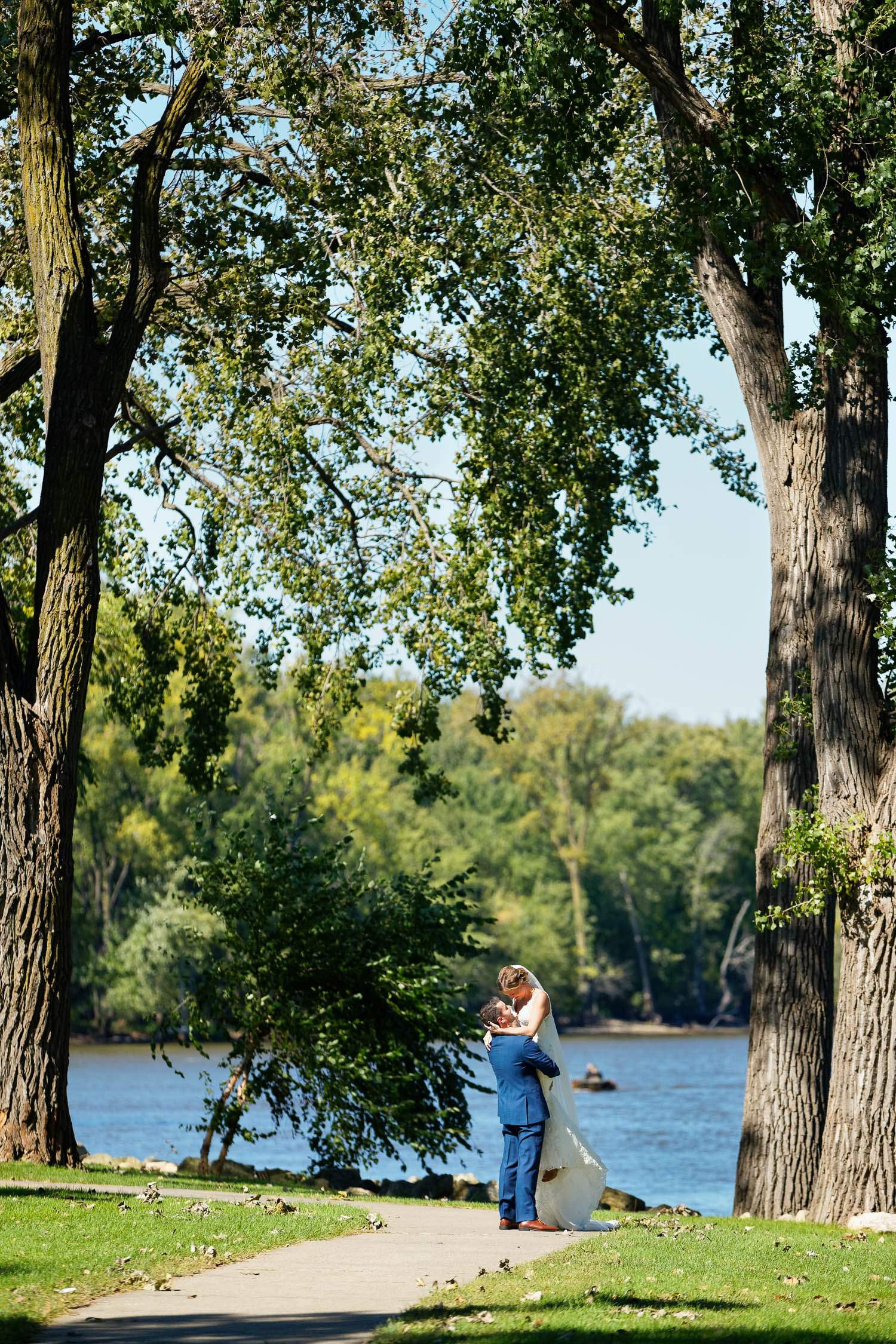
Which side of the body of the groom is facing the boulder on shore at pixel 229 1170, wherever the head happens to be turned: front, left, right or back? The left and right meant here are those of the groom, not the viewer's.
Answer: left

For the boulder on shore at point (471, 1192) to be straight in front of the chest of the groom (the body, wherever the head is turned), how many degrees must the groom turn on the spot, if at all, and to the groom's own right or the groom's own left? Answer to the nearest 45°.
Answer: approximately 45° to the groom's own left

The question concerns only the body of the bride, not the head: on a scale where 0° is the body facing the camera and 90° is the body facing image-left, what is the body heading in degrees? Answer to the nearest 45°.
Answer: approximately 90°

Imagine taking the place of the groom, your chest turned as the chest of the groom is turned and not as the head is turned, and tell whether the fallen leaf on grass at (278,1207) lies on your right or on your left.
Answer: on your left

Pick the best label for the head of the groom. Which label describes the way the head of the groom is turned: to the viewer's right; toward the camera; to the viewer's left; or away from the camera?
to the viewer's right

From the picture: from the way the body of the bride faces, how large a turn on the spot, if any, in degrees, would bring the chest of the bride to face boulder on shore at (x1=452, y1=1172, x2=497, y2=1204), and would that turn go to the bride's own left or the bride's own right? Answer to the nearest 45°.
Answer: approximately 90° to the bride's own right

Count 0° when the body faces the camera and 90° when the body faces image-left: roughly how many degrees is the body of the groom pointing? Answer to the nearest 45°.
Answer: approximately 225°

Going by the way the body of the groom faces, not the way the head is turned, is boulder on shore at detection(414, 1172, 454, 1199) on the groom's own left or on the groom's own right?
on the groom's own left
